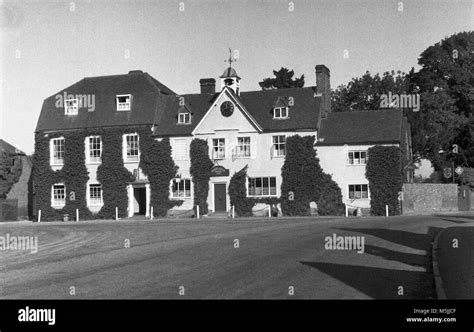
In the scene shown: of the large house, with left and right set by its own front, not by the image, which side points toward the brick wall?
left

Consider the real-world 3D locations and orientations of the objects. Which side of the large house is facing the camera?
front
